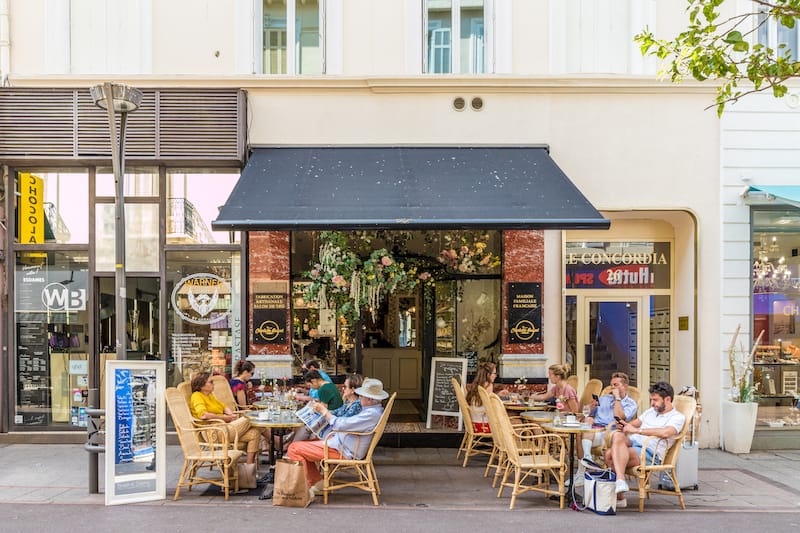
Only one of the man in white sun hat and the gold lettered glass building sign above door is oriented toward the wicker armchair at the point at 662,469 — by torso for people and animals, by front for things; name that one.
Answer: the gold lettered glass building sign above door

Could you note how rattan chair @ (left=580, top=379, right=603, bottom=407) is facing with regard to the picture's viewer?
facing the viewer and to the left of the viewer

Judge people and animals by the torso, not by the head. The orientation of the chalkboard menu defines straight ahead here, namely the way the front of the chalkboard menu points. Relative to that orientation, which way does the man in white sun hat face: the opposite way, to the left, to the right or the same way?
to the right

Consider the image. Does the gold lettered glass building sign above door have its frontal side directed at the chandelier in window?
no

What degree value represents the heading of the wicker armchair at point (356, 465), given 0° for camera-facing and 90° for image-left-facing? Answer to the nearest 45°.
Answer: approximately 90°

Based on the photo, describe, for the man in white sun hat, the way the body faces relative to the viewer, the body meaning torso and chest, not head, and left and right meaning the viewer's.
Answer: facing to the left of the viewer

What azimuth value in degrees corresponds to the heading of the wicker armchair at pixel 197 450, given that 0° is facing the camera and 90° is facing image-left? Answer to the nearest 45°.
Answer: approximately 270°

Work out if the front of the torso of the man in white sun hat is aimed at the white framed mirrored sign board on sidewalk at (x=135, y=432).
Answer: yes

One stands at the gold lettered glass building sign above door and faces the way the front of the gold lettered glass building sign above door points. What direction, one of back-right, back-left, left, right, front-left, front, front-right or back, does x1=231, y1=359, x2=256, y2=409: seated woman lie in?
front-right

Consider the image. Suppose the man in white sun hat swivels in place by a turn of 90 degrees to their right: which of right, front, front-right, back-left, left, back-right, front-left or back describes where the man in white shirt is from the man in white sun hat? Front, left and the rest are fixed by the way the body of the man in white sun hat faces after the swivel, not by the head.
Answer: right

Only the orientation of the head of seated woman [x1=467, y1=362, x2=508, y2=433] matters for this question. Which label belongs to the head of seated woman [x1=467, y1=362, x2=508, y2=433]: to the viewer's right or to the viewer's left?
to the viewer's right

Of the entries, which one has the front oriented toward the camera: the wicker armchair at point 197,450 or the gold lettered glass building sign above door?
the gold lettered glass building sign above door

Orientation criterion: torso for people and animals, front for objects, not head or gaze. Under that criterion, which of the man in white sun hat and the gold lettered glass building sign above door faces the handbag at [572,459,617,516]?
the gold lettered glass building sign above door

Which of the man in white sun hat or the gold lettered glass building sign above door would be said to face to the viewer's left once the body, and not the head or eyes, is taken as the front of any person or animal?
the man in white sun hat

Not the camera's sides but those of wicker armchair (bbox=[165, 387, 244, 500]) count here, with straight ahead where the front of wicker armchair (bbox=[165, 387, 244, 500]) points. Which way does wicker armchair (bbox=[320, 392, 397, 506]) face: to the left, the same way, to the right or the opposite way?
the opposite way

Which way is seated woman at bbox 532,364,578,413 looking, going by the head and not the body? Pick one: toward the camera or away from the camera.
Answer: toward the camera
